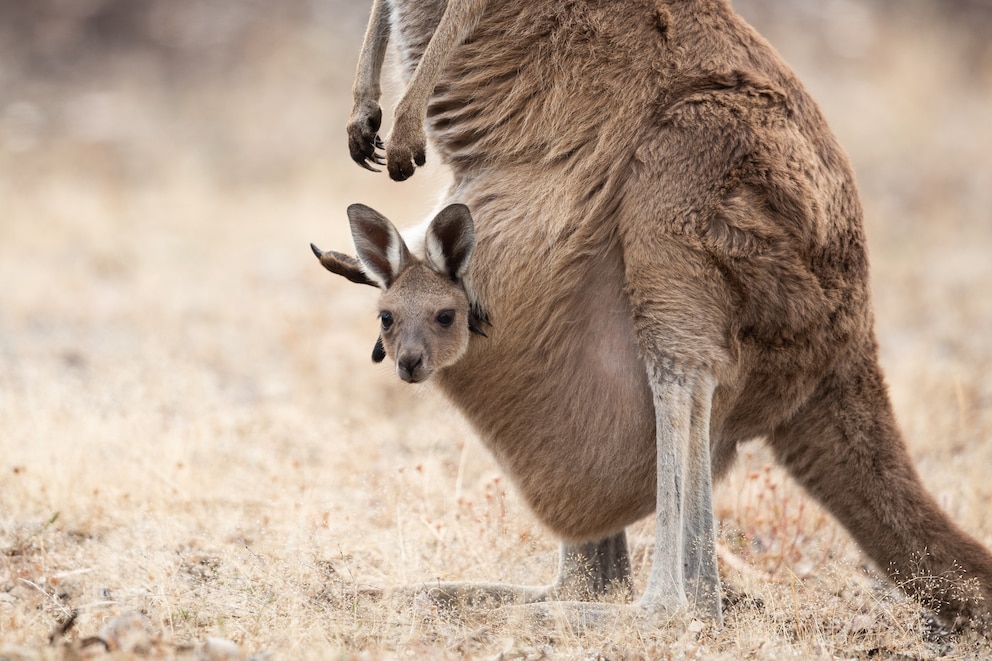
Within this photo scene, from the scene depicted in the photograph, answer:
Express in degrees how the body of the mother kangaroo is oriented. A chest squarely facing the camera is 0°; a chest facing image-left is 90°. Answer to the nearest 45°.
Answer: approximately 90°
